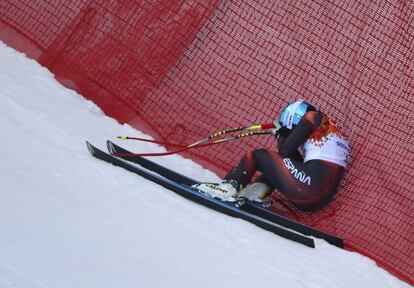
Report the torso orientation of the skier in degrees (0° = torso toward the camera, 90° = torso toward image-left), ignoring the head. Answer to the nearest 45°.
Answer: approximately 90°

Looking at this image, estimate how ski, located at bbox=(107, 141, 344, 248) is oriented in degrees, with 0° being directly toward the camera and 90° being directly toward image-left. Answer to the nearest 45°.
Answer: approximately 90°
